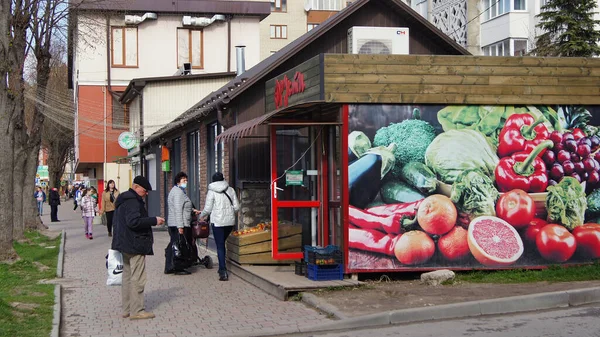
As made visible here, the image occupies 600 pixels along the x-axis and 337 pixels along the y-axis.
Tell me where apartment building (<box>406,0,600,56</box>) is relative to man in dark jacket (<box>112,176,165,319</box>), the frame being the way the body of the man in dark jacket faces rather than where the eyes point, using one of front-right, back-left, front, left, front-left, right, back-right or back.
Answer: front-left

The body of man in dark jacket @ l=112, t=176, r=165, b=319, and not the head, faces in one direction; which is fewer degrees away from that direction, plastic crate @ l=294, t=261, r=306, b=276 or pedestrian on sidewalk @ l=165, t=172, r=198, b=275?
the plastic crate

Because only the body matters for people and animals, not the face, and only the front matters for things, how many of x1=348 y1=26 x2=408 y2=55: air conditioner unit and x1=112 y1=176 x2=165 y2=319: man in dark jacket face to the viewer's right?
1

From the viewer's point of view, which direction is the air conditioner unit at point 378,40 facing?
toward the camera

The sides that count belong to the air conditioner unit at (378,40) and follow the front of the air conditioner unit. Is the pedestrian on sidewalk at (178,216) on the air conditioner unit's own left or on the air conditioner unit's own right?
on the air conditioner unit's own right

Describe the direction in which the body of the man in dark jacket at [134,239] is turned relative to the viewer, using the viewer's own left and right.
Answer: facing to the right of the viewer
